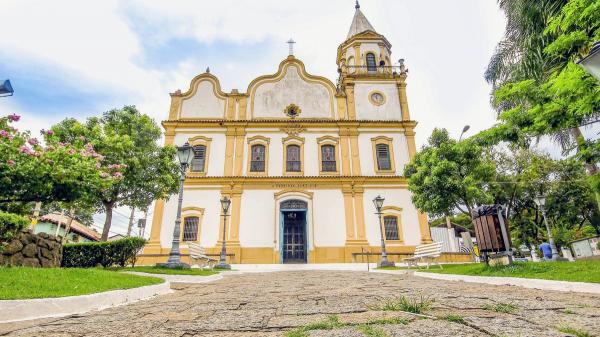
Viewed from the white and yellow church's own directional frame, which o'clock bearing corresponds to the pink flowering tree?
The pink flowering tree is roughly at 1 o'clock from the white and yellow church.

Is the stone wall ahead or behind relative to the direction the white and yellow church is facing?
ahead

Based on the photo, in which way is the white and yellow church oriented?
toward the camera

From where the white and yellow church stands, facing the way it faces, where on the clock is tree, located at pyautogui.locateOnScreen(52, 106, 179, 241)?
The tree is roughly at 2 o'clock from the white and yellow church.

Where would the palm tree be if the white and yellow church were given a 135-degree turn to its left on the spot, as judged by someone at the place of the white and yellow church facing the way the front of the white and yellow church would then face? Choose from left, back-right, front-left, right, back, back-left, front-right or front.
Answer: right

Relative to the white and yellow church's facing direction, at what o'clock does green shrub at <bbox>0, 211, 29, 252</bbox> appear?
The green shrub is roughly at 1 o'clock from the white and yellow church.
